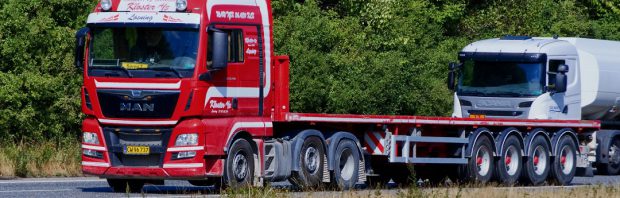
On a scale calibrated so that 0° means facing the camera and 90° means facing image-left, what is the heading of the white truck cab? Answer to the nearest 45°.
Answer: approximately 45°

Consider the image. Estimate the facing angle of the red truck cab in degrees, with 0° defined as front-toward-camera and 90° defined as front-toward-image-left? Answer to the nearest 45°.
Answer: approximately 45°

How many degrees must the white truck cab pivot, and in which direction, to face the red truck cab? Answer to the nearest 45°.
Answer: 0° — it already faces it
